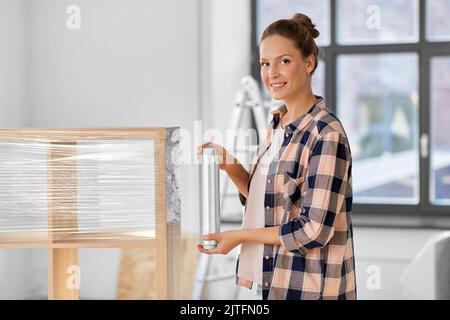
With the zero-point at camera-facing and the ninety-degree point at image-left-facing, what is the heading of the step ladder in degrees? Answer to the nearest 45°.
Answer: approximately 45°

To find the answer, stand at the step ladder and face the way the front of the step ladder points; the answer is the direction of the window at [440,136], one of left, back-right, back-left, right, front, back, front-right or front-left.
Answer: back-left

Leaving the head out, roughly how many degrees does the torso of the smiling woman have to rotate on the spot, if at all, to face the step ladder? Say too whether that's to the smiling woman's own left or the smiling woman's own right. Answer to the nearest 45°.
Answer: approximately 135° to the smiling woman's own right

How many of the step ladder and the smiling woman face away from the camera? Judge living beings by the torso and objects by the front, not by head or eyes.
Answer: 0

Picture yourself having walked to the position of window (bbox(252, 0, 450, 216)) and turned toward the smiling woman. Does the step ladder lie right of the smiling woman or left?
right

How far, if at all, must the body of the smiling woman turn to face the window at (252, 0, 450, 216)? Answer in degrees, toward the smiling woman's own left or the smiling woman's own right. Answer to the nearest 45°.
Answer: approximately 135° to the smiling woman's own right

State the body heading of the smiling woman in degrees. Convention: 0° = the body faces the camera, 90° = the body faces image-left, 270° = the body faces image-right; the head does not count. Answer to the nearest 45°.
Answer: approximately 45°

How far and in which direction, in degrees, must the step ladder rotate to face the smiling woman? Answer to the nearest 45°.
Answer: approximately 45° to its left
